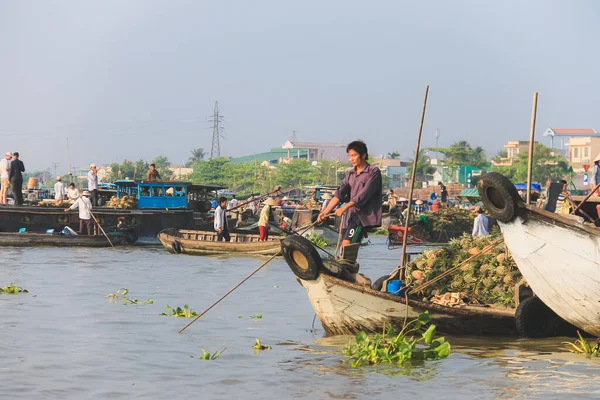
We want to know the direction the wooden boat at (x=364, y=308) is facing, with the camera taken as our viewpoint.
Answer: facing to the left of the viewer

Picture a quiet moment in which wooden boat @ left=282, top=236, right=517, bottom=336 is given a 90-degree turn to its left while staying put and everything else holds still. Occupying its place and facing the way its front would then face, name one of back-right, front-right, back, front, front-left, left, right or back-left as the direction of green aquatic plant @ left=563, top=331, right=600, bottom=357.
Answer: left

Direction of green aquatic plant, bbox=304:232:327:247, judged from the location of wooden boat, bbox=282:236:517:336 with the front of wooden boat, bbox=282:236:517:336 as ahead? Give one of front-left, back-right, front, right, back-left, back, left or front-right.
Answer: right

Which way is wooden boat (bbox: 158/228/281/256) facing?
to the viewer's left

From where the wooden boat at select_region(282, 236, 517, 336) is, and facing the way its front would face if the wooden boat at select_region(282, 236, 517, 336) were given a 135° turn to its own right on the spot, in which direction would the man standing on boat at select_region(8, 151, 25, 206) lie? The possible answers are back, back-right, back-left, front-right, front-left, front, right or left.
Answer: left

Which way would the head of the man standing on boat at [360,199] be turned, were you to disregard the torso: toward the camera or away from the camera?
toward the camera

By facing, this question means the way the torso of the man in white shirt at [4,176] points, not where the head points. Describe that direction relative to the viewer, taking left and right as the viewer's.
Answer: facing to the right of the viewer

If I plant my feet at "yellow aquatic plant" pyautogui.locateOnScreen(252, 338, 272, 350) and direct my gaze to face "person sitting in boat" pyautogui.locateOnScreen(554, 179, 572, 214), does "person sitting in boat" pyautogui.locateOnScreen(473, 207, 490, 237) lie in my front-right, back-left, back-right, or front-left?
front-left

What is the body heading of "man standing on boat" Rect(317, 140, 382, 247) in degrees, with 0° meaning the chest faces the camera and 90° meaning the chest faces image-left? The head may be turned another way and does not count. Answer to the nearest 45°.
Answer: approximately 45°

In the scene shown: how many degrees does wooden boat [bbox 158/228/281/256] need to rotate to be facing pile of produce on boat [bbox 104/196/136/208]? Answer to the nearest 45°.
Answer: approximately 45° to its right
